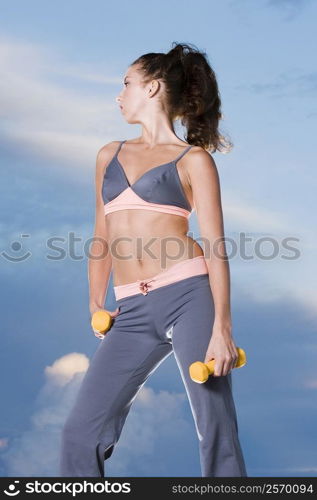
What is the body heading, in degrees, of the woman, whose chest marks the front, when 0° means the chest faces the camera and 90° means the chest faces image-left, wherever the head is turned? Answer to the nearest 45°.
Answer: approximately 45°

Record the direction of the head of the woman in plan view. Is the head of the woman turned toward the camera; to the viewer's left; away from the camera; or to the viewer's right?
to the viewer's left
